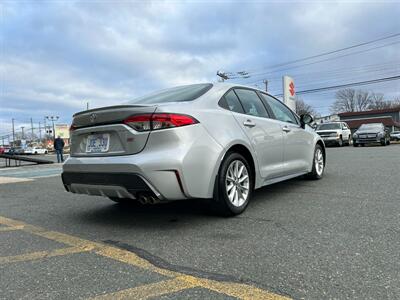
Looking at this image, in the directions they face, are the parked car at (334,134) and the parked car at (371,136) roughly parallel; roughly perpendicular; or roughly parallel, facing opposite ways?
roughly parallel

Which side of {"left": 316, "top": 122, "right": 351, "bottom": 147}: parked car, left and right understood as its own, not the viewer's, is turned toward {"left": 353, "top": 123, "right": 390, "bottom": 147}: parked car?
left

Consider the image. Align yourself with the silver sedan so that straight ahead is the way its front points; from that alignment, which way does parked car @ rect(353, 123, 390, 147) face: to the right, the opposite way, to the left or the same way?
the opposite way

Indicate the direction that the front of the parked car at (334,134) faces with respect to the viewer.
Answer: facing the viewer and to the left of the viewer

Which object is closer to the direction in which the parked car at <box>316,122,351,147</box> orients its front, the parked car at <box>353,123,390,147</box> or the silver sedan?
the silver sedan

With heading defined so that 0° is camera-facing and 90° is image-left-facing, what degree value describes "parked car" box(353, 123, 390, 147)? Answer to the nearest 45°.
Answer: approximately 45°

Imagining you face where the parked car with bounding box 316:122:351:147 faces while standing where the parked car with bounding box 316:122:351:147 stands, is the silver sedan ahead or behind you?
ahead

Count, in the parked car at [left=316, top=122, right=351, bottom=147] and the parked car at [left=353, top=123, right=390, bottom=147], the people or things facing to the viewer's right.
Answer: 0

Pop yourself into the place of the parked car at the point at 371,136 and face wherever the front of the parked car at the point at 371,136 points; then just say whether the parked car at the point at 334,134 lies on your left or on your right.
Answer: on your right

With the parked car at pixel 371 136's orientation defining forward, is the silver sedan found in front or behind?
in front

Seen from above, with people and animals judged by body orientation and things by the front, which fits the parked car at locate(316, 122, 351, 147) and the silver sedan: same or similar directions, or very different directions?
very different directions

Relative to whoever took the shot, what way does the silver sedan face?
facing away from the viewer and to the right of the viewer

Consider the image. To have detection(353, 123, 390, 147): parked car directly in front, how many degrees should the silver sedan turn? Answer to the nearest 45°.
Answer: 0° — it already faces it
